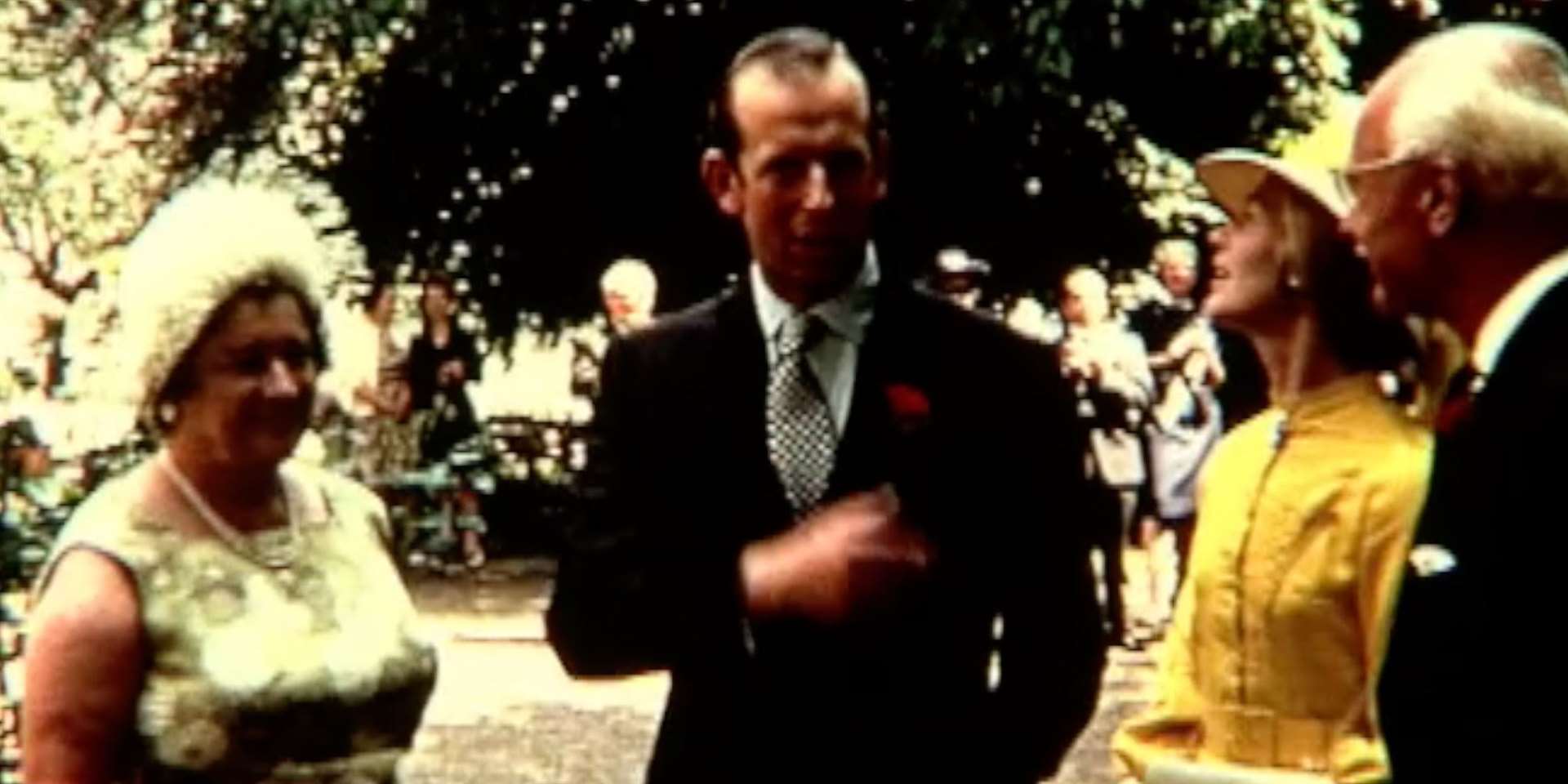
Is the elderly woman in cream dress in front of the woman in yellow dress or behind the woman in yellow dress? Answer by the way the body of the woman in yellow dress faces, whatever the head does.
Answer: in front

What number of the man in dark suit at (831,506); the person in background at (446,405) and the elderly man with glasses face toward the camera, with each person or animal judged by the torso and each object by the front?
2

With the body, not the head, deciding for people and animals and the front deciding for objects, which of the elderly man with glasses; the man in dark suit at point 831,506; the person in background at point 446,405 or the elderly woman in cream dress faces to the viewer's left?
the elderly man with glasses

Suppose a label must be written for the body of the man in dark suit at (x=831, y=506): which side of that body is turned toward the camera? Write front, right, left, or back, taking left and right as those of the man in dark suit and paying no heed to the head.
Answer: front

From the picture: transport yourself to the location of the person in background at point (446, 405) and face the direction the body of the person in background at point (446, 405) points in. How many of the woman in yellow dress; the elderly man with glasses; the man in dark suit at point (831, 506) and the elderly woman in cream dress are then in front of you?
4

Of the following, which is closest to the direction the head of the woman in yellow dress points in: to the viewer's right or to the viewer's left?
to the viewer's left

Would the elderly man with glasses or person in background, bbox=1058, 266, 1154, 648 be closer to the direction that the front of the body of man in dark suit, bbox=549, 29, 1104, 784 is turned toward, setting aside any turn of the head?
the elderly man with glasses

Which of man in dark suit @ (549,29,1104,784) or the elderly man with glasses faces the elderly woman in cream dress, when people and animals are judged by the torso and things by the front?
the elderly man with glasses

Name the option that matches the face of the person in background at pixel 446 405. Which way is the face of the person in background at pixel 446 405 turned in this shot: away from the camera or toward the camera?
toward the camera

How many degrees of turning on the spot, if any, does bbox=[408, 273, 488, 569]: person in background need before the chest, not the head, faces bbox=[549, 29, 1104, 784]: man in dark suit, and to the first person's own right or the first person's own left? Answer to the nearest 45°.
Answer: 0° — they already face them

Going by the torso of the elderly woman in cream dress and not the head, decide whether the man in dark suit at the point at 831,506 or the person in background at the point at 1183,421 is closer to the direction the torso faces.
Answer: the man in dark suit

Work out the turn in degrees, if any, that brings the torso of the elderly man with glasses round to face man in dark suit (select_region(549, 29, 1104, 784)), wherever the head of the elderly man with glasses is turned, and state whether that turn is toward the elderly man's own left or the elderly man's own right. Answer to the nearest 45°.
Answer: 0° — they already face them

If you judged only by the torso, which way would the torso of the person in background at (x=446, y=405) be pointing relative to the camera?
toward the camera
